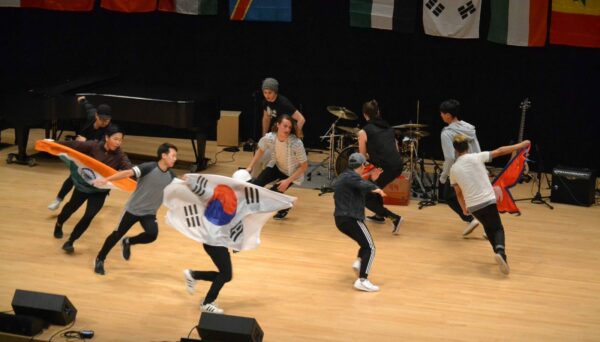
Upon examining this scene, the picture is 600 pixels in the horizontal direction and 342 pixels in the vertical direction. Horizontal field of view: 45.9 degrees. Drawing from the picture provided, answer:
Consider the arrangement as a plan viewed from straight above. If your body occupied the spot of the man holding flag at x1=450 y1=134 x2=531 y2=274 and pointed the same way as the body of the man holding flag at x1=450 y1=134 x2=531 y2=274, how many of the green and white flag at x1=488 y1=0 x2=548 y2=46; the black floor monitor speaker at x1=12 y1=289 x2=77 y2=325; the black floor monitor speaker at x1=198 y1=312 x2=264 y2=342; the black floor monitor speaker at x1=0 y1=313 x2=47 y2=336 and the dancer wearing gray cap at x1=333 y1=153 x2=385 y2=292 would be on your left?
4

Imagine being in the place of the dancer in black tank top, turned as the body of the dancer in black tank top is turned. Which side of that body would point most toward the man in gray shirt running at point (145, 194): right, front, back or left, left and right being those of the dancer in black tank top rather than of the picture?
left

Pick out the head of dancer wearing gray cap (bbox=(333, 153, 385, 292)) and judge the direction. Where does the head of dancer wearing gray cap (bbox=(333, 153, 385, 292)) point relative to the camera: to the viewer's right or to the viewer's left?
to the viewer's right

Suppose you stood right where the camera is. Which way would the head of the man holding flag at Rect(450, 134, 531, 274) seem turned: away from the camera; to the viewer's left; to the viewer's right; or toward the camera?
away from the camera

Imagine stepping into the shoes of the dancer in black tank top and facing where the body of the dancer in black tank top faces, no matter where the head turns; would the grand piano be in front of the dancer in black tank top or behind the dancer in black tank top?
in front

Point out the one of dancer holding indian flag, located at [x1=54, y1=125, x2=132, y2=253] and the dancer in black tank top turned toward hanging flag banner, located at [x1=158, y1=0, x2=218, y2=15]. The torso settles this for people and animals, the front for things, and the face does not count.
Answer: the dancer in black tank top

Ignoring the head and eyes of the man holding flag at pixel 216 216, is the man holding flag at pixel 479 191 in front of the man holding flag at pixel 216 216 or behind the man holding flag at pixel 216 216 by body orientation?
in front

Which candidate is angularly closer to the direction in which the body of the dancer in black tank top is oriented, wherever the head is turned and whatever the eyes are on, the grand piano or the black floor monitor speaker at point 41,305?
the grand piano

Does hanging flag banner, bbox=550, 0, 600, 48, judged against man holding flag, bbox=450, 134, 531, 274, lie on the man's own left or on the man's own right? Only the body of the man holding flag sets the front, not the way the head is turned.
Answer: on the man's own right

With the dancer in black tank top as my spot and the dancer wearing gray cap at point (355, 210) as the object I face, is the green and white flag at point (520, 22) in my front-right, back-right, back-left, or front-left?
back-left
